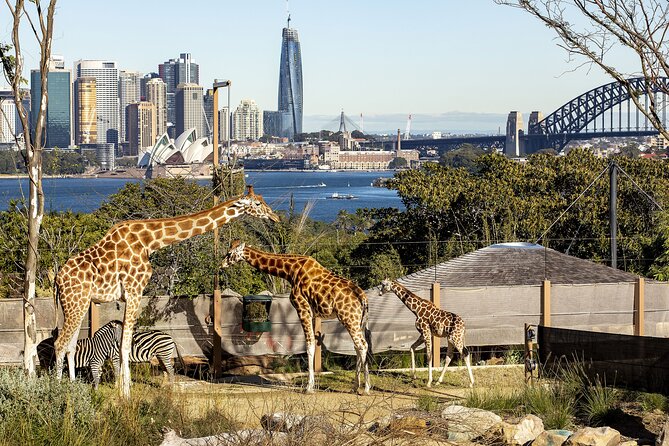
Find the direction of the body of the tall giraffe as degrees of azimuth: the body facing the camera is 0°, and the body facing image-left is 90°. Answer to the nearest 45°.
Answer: approximately 270°

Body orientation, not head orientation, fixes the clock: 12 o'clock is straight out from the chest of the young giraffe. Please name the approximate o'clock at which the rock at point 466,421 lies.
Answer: The rock is roughly at 9 o'clock from the young giraffe.

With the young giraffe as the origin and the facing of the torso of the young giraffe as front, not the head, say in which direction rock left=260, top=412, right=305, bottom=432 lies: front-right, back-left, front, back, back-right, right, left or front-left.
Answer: left

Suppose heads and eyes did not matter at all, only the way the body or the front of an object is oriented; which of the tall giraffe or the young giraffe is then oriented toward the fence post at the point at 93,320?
the young giraffe

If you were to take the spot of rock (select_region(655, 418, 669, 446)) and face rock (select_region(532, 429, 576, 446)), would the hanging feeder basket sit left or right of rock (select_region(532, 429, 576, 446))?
right

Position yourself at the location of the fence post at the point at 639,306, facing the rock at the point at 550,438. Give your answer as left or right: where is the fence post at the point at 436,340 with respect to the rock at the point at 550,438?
right

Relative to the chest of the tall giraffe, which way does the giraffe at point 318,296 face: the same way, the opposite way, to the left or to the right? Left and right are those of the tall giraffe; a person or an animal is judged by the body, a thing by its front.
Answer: the opposite way

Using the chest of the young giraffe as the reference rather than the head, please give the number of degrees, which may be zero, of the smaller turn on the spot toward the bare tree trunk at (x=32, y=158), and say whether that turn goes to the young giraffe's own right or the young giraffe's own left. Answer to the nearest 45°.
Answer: approximately 45° to the young giraffe's own left

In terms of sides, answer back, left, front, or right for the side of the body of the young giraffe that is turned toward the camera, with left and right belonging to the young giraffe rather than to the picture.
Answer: left

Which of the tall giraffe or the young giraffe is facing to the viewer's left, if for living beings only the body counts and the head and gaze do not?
the young giraffe

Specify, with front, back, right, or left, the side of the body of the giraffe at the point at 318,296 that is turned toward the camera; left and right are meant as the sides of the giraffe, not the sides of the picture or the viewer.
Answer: left

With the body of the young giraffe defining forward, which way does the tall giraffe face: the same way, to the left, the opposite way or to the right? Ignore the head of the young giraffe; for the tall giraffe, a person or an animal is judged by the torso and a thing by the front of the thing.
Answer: the opposite way

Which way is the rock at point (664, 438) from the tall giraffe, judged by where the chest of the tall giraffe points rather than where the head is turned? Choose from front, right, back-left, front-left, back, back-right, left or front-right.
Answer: front-right

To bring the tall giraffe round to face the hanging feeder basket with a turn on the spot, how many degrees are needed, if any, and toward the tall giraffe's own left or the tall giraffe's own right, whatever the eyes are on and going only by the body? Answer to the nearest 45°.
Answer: approximately 45° to the tall giraffe's own left

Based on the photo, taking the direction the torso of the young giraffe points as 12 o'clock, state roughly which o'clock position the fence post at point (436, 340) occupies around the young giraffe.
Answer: The fence post is roughly at 3 o'clock from the young giraffe.
